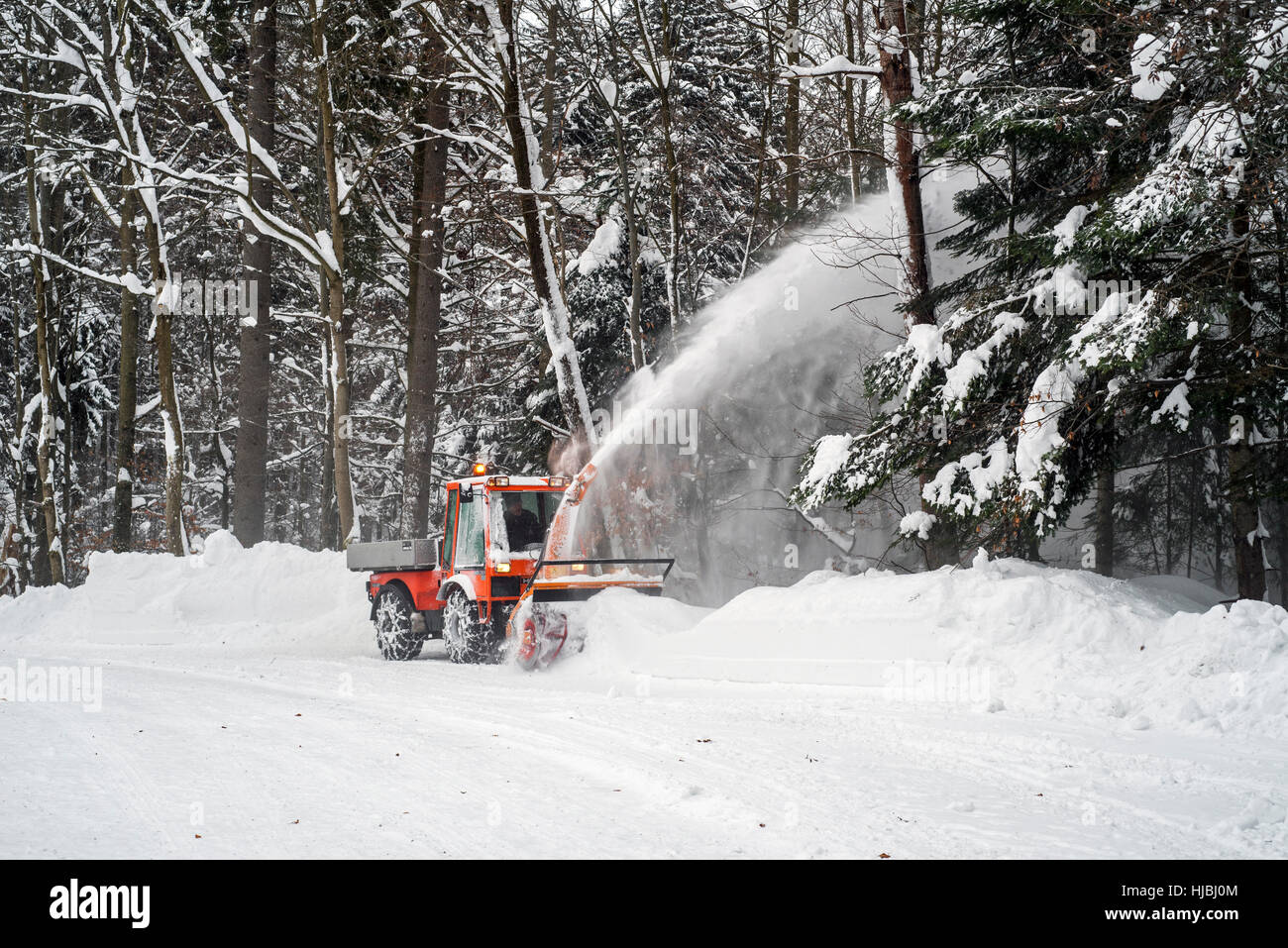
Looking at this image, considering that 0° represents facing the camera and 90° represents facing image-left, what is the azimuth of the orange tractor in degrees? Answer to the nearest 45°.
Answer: approximately 315°

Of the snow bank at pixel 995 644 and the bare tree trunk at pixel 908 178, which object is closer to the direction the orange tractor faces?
the snow bank

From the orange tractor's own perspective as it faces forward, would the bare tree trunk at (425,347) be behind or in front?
behind

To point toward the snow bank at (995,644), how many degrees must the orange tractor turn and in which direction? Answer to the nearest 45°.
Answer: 0° — it already faces it

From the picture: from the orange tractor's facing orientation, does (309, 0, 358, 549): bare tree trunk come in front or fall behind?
behind

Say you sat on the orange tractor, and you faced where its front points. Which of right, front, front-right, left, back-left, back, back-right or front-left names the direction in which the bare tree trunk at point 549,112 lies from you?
back-left

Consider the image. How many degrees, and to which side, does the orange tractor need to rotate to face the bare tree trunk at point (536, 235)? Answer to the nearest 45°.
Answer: approximately 135° to its left
